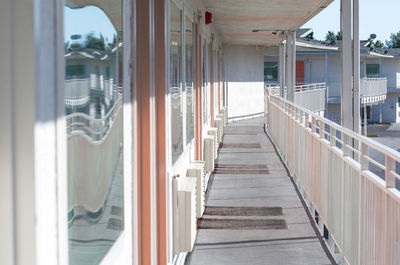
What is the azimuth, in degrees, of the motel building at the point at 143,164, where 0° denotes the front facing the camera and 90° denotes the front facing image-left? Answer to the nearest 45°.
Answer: approximately 270°
